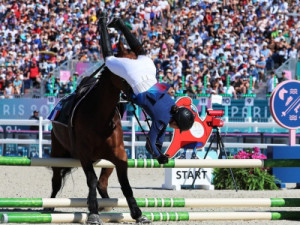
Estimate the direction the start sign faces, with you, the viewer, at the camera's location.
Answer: facing the viewer

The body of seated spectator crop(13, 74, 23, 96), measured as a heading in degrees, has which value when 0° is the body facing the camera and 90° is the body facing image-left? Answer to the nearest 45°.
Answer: approximately 0°

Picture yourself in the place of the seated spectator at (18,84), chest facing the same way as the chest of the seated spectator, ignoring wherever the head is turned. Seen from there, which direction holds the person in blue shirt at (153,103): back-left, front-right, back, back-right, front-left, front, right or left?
front

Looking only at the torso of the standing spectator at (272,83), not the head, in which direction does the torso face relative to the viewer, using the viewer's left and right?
facing the viewer and to the left of the viewer

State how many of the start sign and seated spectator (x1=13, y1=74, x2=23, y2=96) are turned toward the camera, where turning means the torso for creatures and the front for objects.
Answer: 2
